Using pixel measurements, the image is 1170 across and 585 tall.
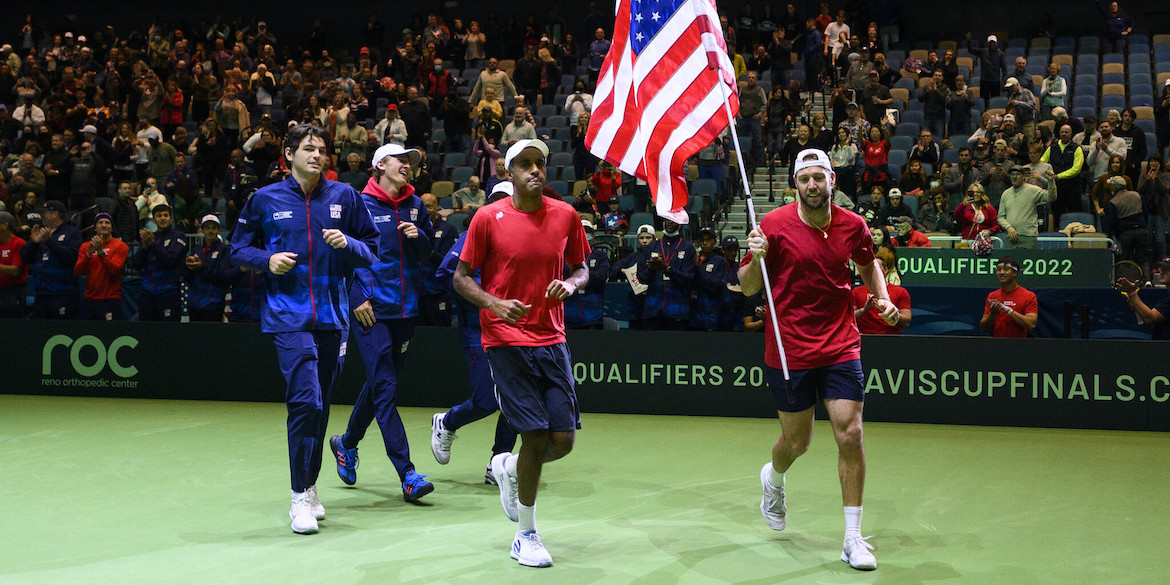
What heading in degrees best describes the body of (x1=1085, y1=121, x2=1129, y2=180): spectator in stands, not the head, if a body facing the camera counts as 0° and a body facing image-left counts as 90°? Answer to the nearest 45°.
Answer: approximately 45°

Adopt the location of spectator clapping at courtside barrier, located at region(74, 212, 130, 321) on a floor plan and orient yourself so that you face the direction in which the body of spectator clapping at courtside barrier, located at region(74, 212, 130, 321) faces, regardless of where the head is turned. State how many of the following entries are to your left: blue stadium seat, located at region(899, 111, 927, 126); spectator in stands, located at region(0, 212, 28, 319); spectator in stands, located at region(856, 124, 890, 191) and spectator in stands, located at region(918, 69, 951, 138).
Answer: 3

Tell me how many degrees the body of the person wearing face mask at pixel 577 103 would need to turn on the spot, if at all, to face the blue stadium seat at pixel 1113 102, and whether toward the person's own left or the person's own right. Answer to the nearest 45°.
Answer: approximately 90° to the person's own left

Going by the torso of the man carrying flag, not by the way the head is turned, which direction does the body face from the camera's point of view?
toward the camera

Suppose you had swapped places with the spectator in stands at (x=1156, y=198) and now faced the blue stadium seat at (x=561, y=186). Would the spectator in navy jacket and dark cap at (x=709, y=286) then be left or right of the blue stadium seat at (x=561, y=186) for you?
left

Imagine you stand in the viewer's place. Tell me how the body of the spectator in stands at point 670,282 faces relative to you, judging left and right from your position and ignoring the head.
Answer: facing the viewer

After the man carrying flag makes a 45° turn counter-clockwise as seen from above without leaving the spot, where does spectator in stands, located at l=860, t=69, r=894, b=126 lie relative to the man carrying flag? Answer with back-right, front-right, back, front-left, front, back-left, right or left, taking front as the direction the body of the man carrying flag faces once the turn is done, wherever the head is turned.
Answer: back-left

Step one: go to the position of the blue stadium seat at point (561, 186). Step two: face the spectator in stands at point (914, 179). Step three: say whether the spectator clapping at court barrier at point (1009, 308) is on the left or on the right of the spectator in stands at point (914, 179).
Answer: right

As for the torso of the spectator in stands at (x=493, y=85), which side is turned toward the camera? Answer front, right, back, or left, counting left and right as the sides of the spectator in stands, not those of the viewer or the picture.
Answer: front

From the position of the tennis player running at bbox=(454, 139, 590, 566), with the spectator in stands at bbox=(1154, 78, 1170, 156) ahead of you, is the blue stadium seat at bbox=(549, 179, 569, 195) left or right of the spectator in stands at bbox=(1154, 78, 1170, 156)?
left
